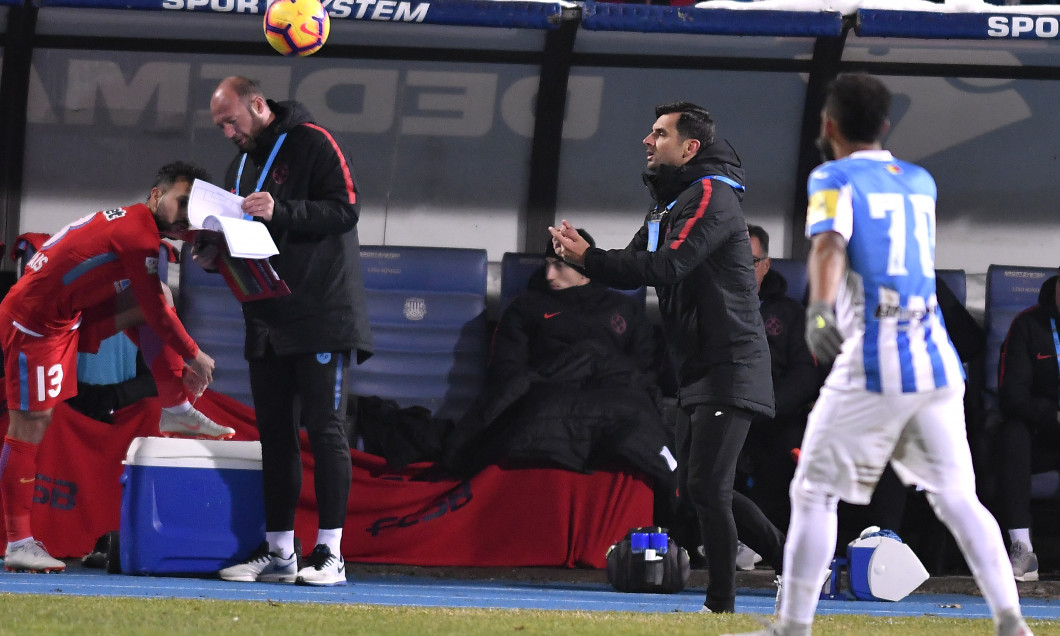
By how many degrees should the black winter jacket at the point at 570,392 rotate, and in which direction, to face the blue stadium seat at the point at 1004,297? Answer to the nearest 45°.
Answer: approximately 90° to its left

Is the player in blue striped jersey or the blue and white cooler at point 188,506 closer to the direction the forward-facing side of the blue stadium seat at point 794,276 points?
the player in blue striped jersey

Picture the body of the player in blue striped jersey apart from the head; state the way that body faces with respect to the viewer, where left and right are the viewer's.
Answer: facing away from the viewer and to the left of the viewer

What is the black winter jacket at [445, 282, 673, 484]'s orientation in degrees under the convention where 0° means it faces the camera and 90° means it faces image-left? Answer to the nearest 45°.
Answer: approximately 0°

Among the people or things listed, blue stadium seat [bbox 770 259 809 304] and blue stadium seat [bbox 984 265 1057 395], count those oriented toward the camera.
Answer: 2

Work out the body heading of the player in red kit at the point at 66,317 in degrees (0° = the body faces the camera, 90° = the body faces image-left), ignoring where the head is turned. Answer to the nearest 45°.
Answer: approximately 270°

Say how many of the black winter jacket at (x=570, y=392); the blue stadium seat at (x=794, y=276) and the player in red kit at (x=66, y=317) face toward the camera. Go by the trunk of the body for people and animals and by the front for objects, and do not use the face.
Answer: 2
